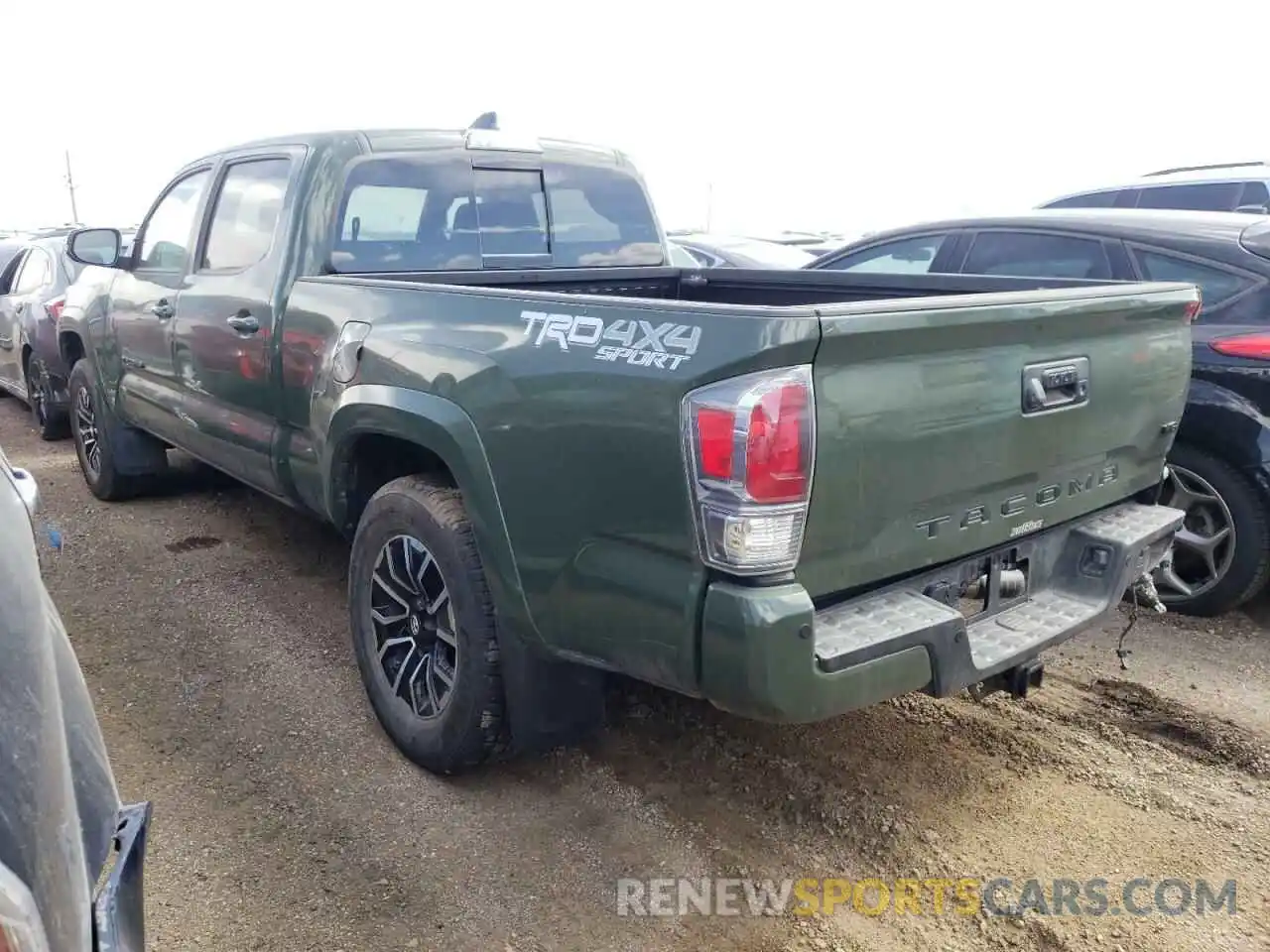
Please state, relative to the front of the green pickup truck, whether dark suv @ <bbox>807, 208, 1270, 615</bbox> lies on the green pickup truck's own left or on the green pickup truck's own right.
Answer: on the green pickup truck's own right

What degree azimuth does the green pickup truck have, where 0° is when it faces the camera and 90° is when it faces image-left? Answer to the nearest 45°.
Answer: approximately 135°
